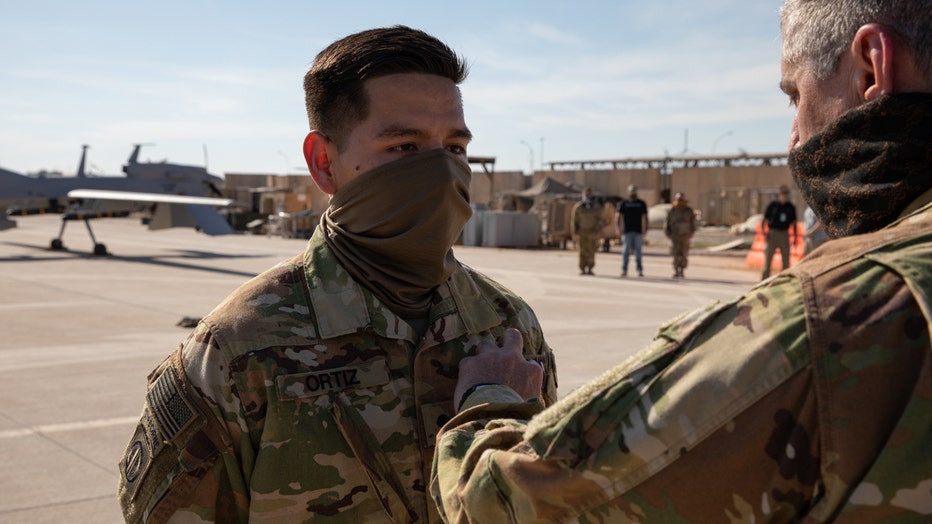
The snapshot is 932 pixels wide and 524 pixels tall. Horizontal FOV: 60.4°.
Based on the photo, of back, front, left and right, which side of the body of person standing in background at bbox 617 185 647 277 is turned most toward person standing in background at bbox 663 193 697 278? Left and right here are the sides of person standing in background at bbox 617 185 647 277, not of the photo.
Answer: left

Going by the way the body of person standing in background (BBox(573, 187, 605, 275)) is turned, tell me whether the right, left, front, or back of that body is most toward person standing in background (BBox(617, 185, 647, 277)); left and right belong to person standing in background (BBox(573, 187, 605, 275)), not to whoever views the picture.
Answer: left

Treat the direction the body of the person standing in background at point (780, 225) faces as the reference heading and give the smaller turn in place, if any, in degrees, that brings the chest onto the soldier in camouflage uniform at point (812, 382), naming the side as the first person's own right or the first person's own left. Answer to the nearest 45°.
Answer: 0° — they already face them

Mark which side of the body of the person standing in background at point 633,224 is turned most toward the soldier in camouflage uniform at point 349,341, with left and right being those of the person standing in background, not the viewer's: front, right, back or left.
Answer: front

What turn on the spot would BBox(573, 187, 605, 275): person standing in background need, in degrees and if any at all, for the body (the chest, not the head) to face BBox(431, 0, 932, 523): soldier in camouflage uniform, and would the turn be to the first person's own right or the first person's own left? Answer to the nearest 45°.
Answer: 0° — they already face them

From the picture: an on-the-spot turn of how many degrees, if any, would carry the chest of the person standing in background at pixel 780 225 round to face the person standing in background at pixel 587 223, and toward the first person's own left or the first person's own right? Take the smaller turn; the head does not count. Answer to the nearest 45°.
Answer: approximately 135° to the first person's own right

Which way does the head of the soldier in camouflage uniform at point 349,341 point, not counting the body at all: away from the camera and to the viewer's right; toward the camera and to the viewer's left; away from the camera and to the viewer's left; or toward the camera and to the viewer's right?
toward the camera and to the viewer's right

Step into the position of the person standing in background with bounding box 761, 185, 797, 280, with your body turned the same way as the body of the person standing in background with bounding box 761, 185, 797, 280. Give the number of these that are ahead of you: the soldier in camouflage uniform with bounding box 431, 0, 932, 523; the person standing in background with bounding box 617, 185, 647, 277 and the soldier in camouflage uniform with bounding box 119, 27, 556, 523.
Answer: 2

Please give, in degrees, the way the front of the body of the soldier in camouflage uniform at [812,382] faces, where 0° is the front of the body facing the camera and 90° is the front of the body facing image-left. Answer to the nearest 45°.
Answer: approximately 135°

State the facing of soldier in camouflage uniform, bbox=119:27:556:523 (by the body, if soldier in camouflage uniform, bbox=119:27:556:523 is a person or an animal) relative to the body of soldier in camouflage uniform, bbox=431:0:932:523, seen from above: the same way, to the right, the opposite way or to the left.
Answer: the opposite way

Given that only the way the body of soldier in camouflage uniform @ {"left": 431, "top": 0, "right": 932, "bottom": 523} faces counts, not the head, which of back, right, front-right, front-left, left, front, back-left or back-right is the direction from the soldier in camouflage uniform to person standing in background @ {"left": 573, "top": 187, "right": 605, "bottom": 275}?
front-right

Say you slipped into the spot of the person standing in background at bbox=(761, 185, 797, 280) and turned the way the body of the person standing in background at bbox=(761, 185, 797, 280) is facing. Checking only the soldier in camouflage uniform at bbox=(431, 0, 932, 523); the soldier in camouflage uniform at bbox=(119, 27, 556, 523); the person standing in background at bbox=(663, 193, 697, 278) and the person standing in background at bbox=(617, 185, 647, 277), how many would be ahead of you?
2
